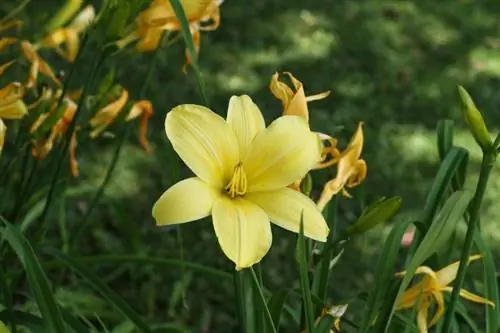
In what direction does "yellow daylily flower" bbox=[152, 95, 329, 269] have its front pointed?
toward the camera

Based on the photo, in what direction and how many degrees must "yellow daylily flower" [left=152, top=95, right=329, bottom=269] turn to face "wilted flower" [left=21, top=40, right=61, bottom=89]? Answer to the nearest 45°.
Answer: approximately 135° to its right
